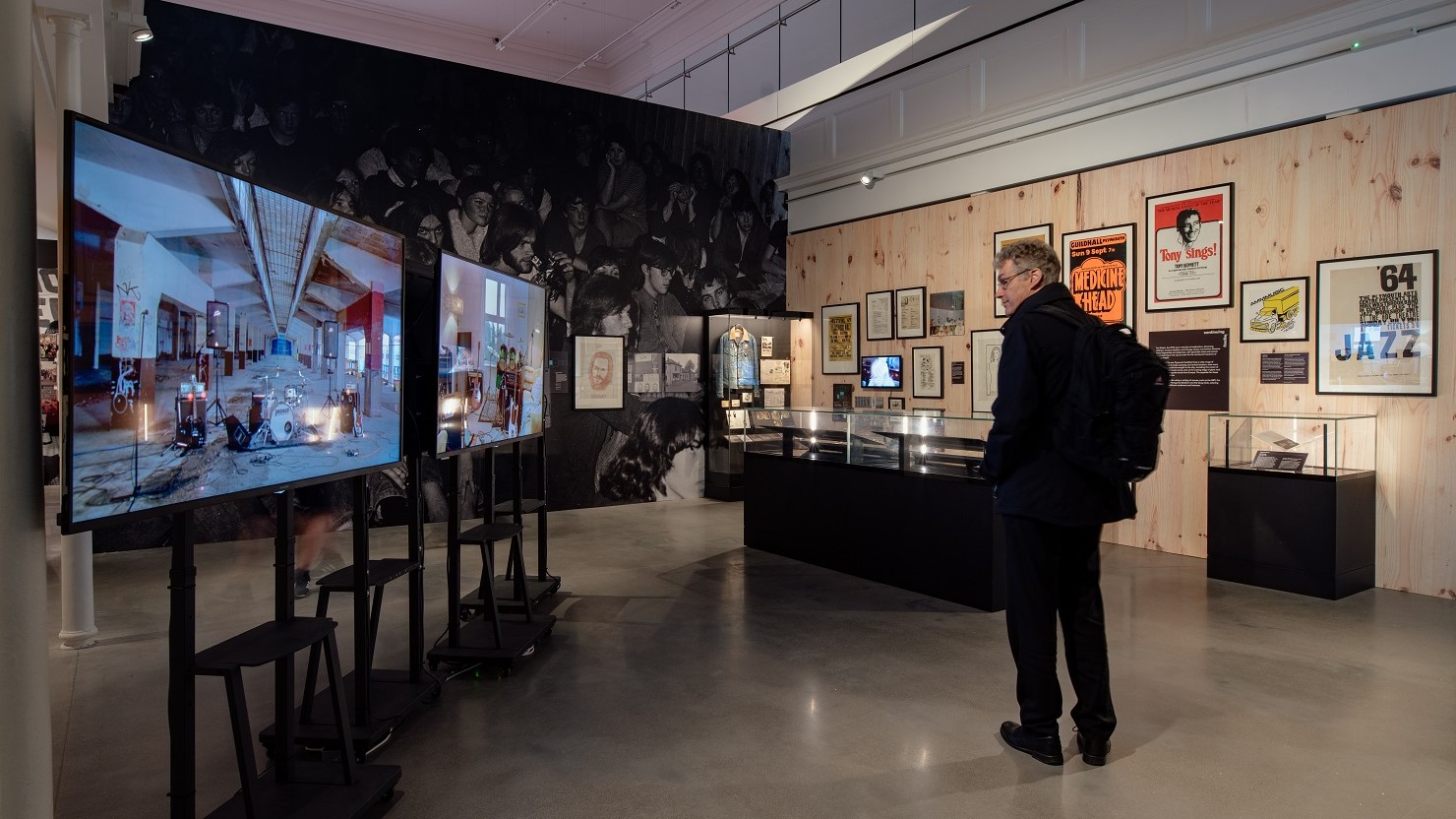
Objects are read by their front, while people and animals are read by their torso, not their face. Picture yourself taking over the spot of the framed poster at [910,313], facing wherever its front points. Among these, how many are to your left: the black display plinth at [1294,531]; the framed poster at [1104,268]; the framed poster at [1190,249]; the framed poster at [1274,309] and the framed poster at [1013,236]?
5

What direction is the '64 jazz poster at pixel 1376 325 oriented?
toward the camera

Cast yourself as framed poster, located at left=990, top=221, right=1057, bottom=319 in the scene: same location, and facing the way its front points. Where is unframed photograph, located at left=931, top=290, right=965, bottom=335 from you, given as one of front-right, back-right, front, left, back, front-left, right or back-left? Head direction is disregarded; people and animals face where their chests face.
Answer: right

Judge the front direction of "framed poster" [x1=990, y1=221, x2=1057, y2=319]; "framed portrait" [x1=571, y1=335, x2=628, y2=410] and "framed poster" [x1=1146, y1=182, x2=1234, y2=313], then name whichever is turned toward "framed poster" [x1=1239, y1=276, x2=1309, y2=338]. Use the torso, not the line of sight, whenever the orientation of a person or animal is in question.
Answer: the framed portrait

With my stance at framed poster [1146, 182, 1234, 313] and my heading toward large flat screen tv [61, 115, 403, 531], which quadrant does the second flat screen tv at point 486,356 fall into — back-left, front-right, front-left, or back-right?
front-right

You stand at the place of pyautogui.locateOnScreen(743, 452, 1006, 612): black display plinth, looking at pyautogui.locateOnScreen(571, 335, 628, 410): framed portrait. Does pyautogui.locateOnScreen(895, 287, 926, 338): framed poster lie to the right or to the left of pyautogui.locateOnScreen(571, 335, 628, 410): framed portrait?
right

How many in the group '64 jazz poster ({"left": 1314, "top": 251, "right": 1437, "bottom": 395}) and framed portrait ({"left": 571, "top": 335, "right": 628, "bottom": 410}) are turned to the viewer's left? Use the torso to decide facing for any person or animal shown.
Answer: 0

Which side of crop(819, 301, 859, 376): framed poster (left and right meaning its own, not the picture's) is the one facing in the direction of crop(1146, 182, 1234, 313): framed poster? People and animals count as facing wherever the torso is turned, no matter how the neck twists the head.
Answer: left

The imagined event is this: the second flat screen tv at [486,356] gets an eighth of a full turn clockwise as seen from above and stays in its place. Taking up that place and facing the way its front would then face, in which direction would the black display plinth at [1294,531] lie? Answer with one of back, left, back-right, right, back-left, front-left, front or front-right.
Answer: left

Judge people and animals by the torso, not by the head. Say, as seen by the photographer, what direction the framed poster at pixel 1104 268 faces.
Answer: facing the viewer and to the left of the viewer

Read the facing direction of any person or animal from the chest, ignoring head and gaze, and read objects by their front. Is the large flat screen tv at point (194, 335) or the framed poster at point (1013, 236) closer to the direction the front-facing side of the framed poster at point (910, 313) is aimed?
the large flat screen tv

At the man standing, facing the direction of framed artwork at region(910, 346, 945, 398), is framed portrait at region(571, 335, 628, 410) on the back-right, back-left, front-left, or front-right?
front-left

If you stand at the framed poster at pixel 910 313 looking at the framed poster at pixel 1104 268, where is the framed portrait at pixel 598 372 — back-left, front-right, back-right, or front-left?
back-right

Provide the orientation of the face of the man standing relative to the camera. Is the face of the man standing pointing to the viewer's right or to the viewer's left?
to the viewer's left

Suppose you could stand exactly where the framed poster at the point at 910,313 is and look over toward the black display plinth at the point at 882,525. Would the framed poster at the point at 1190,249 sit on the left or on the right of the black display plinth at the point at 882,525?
left
